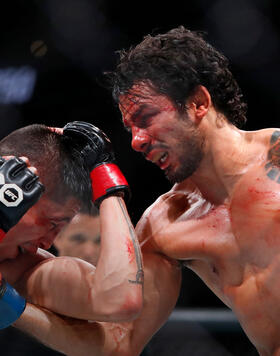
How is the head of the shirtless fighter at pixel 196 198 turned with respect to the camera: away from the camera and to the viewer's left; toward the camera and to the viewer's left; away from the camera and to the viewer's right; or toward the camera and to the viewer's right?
toward the camera and to the viewer's left

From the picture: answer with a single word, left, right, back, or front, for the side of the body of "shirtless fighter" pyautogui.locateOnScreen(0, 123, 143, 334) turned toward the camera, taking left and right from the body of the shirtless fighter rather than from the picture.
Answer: right
